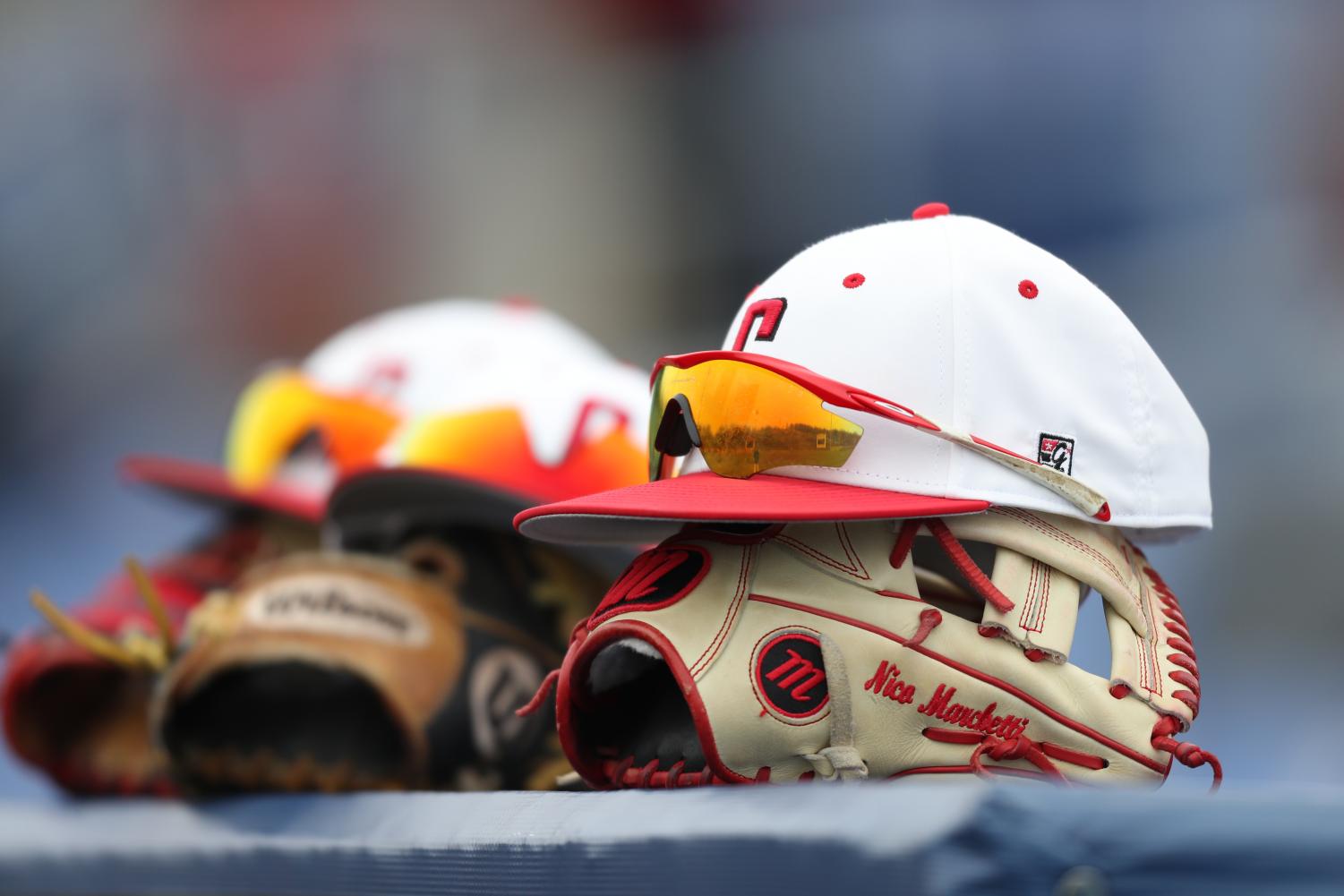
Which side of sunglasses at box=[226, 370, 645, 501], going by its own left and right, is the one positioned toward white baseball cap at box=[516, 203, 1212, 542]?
left

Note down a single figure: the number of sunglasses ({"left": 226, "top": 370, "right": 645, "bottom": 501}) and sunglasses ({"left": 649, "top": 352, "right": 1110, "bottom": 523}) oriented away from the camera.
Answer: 0

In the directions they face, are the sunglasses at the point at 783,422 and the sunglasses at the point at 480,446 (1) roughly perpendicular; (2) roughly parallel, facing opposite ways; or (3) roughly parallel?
roughly parallel

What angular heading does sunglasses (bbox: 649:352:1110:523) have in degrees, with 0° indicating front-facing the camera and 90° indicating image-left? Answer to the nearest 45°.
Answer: approximately 45°

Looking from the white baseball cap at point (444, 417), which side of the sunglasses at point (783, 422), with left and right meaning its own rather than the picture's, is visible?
right

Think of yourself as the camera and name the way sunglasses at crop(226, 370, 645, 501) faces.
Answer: facing the viewer and to the left of the viewer

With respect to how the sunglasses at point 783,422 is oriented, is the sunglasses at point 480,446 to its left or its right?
on its right
